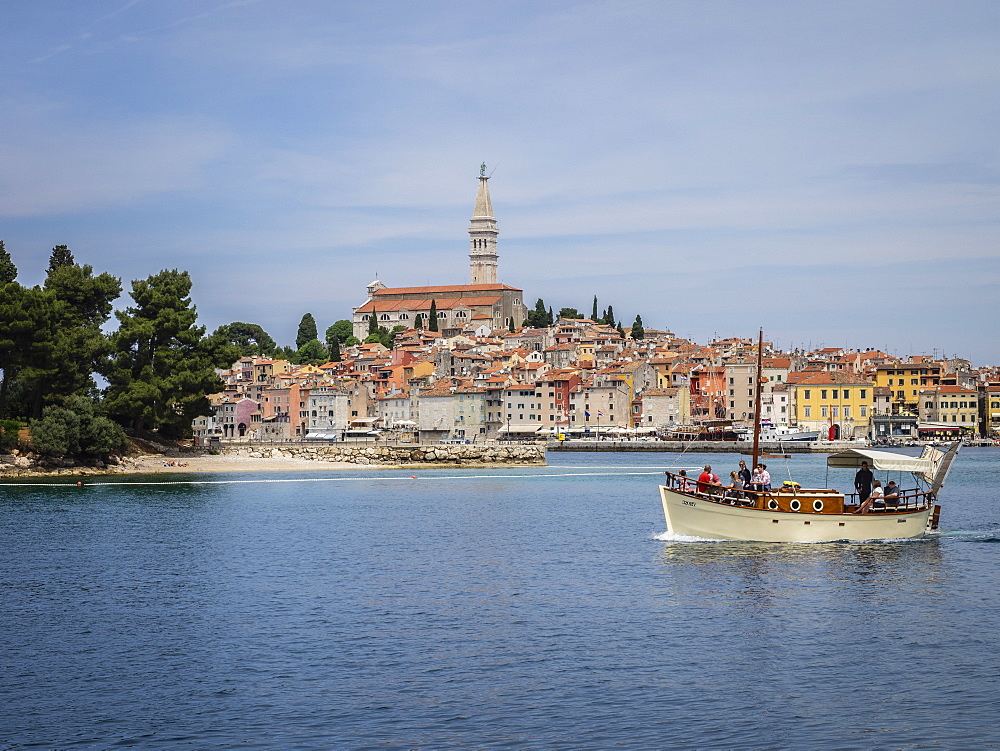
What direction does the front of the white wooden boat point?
to the viewer's left
